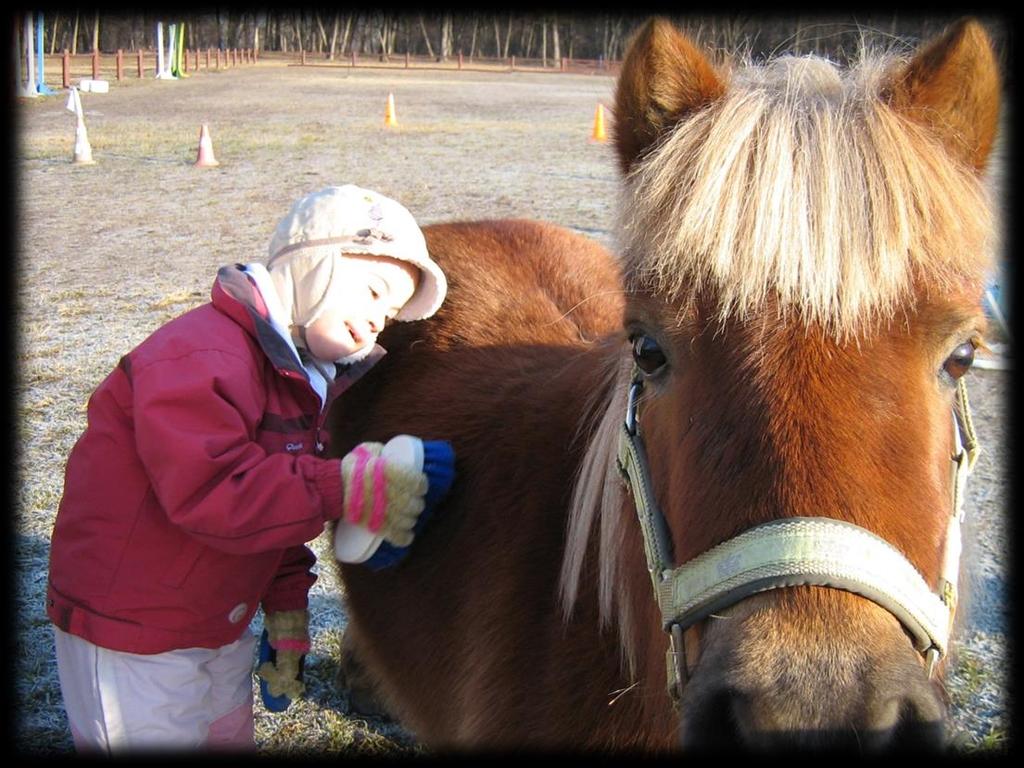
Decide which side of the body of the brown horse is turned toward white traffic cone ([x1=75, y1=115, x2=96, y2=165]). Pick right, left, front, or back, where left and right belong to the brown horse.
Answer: back

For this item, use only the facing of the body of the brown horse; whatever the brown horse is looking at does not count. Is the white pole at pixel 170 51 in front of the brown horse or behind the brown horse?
behind

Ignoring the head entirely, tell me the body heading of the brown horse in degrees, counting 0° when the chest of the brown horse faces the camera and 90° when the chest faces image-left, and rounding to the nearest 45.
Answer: approximately 315°

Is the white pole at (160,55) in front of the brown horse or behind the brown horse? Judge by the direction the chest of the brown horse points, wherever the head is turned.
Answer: behind

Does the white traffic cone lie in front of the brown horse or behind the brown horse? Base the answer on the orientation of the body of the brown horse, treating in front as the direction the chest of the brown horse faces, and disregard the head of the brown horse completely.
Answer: behind

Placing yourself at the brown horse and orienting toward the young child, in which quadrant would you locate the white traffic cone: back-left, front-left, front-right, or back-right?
front-right
